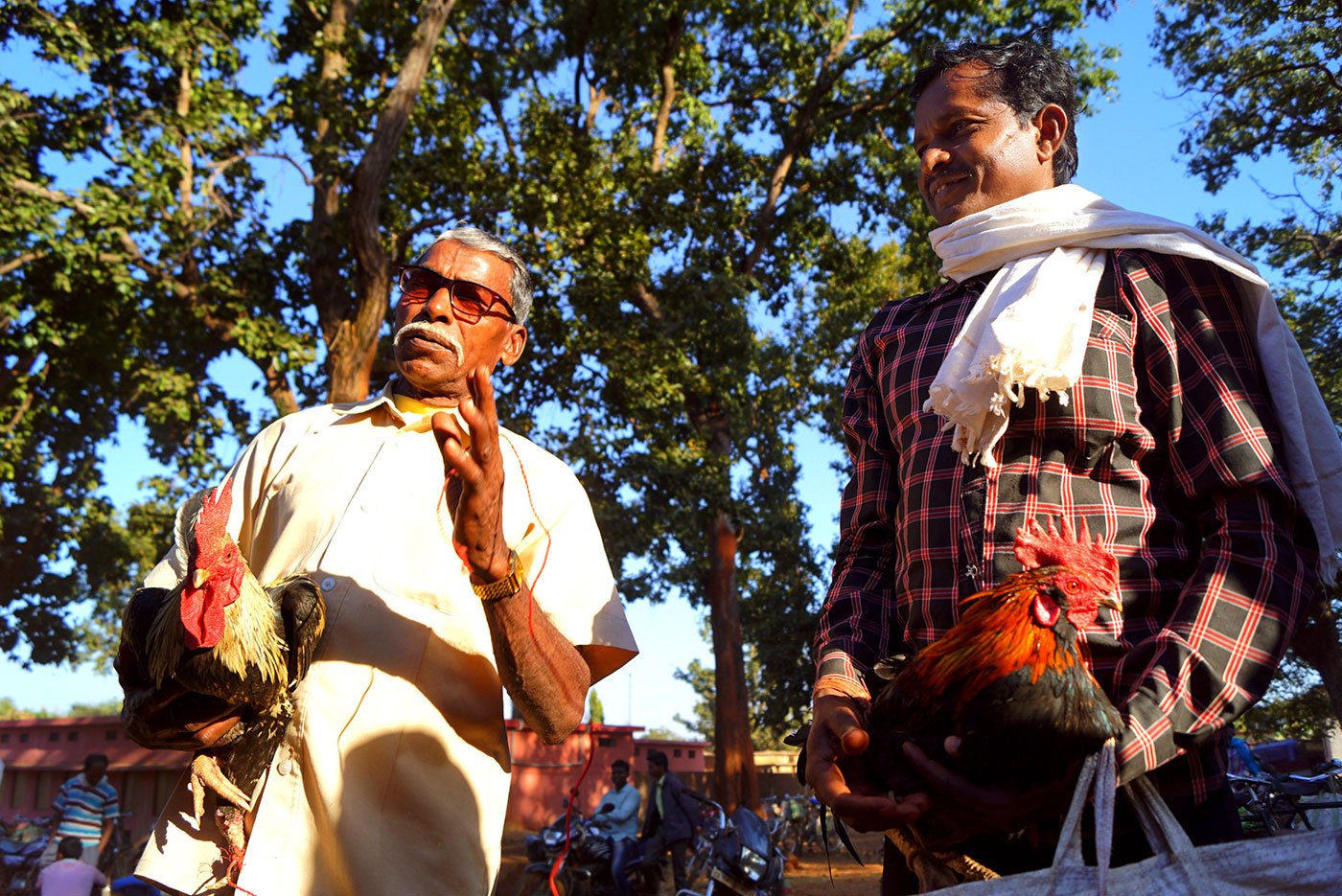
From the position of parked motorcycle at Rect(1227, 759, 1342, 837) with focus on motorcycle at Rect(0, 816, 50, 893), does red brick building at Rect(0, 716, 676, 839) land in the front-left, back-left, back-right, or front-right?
front-right

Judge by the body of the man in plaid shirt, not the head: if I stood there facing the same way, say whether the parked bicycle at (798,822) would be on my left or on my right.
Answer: on my right

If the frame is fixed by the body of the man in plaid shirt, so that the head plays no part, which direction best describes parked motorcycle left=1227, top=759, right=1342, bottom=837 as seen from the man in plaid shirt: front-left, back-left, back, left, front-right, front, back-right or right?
back-right

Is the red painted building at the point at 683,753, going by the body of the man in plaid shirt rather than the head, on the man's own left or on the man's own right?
on the man's own right

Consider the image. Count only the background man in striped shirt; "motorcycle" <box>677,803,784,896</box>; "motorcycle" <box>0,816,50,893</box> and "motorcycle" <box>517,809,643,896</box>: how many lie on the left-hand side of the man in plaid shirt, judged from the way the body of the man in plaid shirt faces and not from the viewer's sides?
0

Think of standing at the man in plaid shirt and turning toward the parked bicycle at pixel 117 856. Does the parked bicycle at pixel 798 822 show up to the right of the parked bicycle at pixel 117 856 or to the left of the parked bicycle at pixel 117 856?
right

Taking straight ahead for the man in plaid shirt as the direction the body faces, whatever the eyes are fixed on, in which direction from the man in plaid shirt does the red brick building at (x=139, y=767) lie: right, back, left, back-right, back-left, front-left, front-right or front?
right

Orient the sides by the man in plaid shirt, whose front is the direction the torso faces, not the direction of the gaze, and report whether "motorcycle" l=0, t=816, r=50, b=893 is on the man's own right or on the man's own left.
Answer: on the man's own right

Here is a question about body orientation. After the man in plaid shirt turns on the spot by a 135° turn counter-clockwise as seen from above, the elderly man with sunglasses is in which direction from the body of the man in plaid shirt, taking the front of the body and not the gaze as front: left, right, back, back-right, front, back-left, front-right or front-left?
back

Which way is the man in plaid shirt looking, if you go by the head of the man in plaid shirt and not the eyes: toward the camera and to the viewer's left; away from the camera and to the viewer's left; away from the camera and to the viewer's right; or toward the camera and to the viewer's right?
toward the camera and to the viewer's left

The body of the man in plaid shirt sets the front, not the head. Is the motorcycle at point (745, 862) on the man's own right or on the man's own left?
on the man's own right

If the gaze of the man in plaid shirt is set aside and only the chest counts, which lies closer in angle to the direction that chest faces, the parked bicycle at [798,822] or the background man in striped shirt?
the background man in striped shirt

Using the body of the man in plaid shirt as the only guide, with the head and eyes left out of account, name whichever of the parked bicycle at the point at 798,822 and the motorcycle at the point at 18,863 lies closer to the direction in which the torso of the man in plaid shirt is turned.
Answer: the motorcycle

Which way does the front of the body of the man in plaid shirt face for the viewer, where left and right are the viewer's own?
facing the viewer and to the left of the viewer
